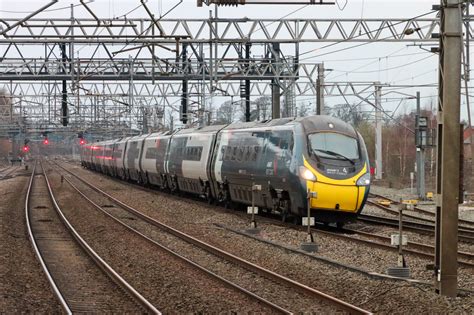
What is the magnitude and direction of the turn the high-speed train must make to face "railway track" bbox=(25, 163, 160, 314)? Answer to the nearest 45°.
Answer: approximately 90° to its right

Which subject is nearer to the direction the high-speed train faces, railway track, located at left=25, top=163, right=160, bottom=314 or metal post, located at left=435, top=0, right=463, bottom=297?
the metal post

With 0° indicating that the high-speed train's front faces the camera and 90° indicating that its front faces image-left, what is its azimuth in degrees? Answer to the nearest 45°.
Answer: approximately 315°

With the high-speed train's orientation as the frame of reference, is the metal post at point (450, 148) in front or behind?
in front

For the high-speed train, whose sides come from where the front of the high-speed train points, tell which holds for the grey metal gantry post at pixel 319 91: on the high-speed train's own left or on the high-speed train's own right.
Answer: on the high-speed train's own left

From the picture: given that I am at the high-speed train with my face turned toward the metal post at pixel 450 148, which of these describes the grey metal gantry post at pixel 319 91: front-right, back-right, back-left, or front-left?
back-left
